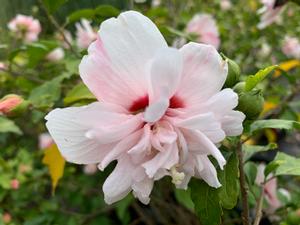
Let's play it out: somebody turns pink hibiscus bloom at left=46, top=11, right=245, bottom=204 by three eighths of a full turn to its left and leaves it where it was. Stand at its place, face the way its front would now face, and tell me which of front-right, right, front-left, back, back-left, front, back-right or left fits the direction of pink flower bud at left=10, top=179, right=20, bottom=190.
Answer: left

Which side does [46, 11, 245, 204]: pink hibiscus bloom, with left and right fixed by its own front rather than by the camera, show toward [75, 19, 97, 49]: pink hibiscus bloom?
back

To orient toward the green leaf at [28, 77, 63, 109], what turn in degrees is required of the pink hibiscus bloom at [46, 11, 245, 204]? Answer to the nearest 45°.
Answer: approximately 135° to its right

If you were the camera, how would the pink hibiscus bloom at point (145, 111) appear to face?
facing the viewer

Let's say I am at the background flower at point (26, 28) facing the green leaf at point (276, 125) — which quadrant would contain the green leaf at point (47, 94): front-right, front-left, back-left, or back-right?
front-right

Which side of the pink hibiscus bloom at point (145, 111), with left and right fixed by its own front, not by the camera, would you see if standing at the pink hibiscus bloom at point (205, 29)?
back

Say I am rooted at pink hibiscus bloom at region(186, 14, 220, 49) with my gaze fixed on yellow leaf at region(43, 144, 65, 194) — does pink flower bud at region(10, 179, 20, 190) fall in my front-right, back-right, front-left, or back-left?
front-right
